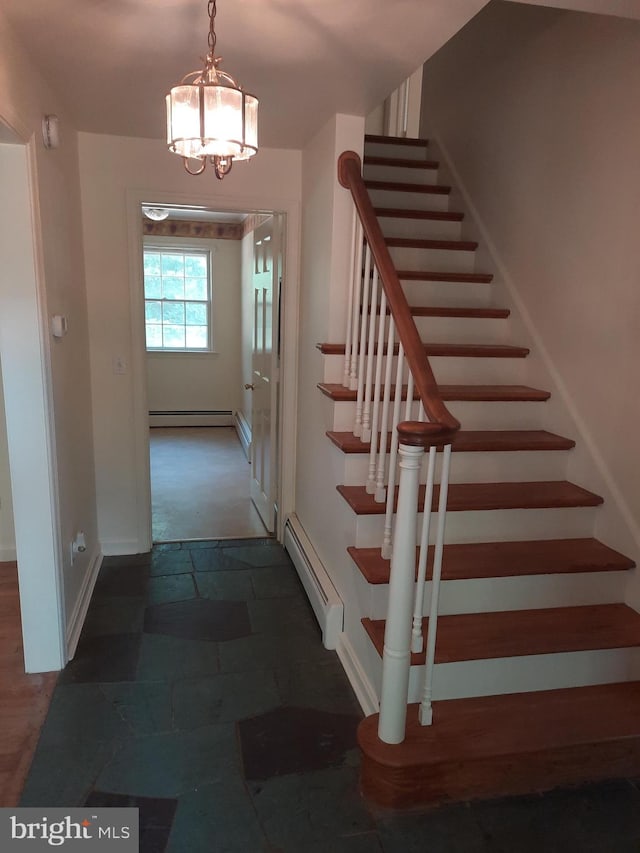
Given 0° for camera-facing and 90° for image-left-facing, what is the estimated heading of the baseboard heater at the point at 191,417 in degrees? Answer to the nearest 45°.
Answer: approximately 0°

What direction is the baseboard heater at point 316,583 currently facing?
to the viewer's left

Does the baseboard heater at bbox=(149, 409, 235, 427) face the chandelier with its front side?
yes

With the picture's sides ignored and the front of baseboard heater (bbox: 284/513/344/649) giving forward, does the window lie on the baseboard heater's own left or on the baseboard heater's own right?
on the baseboard heater's own right

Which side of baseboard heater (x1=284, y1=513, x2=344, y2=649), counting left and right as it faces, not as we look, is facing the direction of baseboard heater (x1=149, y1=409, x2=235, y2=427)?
right

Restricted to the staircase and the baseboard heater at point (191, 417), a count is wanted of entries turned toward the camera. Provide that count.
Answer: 2

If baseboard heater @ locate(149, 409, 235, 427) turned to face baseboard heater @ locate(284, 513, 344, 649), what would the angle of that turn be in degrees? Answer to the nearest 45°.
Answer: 0° — it already faces it

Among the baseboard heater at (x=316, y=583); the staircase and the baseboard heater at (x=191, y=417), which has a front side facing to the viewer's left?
the baseboard heater at (x=316, y=583)

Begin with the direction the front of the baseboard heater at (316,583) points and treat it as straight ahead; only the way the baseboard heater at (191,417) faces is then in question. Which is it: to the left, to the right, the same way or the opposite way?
to the left

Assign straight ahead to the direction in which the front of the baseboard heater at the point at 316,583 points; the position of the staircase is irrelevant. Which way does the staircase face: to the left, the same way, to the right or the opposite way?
to the left

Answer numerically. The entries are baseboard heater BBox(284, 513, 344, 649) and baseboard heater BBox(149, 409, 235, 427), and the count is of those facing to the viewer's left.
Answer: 1

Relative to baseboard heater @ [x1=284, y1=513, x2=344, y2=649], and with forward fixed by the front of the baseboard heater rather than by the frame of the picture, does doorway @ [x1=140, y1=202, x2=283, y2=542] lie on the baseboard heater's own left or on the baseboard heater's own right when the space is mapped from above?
on the baseboard heater's own right
